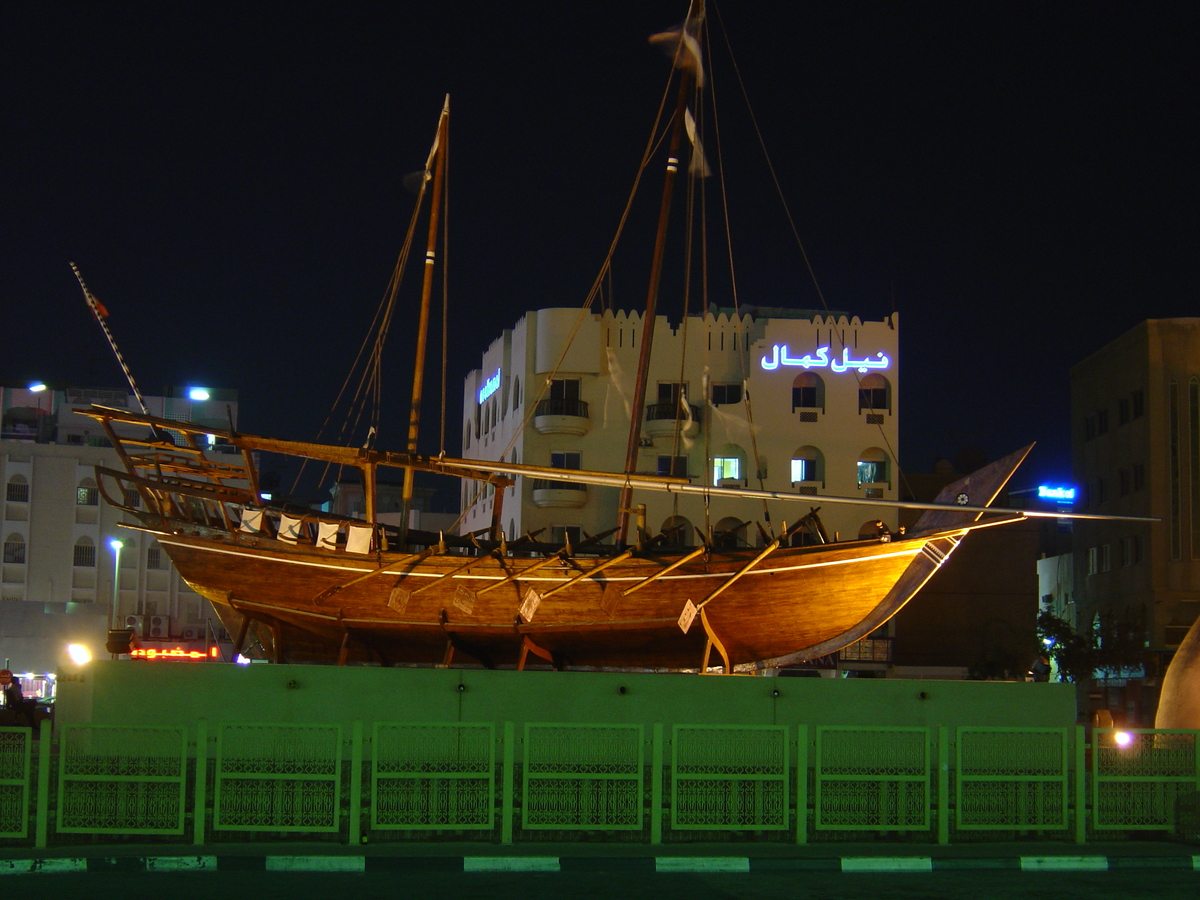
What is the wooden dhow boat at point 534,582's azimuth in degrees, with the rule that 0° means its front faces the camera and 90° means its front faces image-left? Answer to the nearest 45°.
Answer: approximately 270°

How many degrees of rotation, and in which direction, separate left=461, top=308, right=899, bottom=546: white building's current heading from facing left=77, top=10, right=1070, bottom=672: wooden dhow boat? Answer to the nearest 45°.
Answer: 0° — it already faces it

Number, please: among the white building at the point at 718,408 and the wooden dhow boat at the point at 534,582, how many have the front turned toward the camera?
1

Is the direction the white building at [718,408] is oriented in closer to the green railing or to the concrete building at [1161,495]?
the green railing

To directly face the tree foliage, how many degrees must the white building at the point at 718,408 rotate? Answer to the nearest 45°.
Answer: approximately 90° to its left

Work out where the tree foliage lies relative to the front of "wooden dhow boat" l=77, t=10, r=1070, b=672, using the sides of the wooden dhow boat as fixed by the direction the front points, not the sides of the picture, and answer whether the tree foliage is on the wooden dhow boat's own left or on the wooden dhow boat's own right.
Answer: on the wooden dhow boat's own left

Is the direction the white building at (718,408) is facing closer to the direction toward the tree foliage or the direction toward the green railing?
the green railing

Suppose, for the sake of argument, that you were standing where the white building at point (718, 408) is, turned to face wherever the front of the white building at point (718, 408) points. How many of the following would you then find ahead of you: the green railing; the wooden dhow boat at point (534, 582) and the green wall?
3

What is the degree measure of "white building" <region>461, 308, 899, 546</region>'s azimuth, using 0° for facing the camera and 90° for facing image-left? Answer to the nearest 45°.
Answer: approximately 0°

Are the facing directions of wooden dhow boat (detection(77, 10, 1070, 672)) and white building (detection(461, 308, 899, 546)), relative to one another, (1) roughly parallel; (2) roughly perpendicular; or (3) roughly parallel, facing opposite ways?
roughly perpendicular
